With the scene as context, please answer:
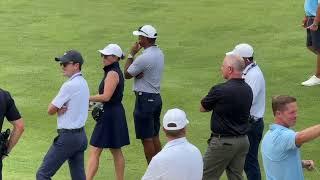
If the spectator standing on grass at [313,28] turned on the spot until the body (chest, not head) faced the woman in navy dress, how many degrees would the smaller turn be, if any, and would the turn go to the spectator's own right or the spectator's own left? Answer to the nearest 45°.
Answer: approximately 45° to the spectator's own left

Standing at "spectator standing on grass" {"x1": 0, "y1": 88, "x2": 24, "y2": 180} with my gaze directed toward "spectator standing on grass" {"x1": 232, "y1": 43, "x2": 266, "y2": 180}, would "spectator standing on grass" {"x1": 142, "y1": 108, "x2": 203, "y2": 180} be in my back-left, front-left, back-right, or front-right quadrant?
front-right

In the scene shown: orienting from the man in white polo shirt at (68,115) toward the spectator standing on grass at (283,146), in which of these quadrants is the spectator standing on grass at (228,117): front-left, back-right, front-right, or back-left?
front-left

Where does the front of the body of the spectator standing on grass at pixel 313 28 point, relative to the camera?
to the viewer's left

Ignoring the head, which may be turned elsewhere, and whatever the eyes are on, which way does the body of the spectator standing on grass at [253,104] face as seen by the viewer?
to the viewer's left

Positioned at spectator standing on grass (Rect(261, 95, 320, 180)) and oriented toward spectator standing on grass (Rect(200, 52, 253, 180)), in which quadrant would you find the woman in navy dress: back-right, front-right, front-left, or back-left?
front-left
